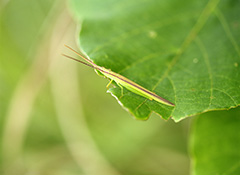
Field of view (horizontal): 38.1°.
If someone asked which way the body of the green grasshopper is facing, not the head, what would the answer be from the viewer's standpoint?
to the viewer's left
